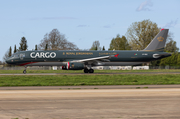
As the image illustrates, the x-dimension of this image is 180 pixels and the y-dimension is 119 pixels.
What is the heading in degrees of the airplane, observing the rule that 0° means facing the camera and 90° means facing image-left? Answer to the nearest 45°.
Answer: approximately 90°
